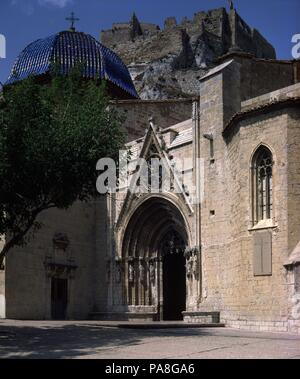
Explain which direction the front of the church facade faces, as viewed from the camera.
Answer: facing the viewer and to the left of the viewer
